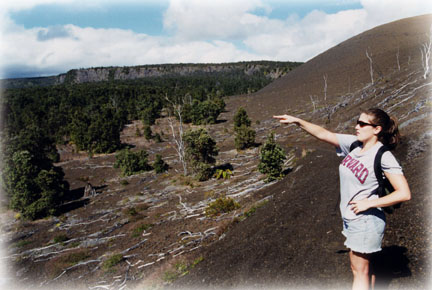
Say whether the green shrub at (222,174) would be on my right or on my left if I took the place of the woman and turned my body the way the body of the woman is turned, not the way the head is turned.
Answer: on my right

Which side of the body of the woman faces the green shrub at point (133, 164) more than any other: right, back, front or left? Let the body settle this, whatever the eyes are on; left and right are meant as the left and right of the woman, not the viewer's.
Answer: right

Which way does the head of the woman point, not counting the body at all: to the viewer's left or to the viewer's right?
to the viewer's left

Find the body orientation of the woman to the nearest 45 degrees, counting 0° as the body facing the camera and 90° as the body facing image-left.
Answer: approximately 45°

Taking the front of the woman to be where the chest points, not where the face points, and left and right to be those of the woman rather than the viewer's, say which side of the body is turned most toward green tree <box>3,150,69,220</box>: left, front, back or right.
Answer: right

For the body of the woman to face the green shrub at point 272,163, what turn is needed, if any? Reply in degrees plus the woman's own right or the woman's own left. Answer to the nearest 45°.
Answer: approximately 135° to the woman's own right

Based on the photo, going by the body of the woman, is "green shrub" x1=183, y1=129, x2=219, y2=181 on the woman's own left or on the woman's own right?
on the woman's own right
